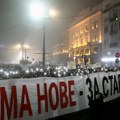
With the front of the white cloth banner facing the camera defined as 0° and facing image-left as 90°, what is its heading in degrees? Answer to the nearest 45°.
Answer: approximately 315°
